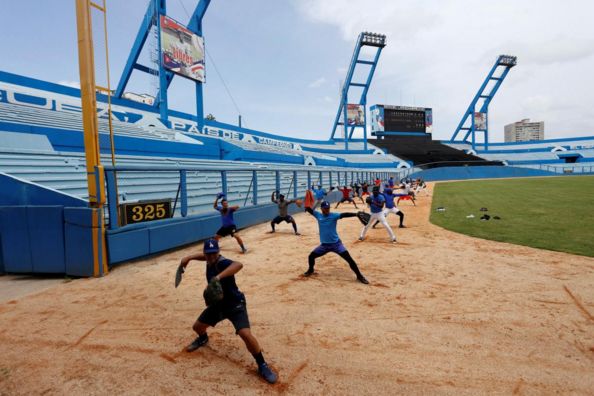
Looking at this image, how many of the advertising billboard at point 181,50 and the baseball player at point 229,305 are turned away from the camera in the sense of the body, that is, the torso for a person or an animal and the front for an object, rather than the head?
0

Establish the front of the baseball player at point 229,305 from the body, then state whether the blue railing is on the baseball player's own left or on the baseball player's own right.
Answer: on the baseball player's own right

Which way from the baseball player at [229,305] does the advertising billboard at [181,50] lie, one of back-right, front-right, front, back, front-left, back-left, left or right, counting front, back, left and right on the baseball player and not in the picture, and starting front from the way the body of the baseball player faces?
back-right

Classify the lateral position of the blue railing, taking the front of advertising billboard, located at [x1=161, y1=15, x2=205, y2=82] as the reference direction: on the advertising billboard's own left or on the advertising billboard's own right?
on the advertising billboard's own right

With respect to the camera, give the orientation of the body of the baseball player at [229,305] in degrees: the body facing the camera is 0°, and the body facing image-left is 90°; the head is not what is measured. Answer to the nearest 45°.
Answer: approximately 45°

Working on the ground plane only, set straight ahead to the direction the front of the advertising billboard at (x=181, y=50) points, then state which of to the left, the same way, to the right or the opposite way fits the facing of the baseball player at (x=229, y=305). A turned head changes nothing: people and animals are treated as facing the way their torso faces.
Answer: to the right

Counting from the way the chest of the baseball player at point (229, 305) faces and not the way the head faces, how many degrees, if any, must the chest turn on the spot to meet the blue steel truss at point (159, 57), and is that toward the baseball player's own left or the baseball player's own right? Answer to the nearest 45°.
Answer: approximately 135° to the baseball player's own right

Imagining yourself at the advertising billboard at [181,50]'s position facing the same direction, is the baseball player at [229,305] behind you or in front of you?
in front

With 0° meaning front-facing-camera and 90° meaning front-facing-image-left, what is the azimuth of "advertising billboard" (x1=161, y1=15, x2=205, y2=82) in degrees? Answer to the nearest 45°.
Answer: approximately 315°
